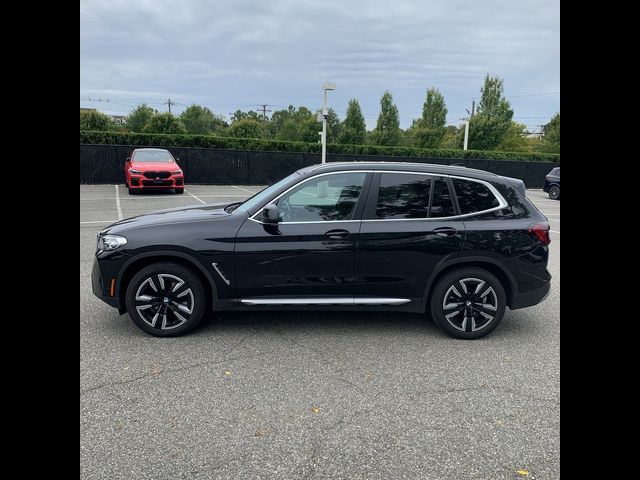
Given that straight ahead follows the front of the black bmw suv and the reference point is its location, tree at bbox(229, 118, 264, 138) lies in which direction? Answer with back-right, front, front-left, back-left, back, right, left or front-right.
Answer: right

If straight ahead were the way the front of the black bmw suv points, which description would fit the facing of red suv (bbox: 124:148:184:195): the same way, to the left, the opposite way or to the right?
to the left

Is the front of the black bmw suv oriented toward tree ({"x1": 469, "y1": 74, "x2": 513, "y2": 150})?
no

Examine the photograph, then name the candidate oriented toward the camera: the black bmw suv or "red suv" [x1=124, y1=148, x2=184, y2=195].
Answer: the red suv

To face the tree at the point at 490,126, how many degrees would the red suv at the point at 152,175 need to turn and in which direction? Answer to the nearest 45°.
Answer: approximately 135° to its left

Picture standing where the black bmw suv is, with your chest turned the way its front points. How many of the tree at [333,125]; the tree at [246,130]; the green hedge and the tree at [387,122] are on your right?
4

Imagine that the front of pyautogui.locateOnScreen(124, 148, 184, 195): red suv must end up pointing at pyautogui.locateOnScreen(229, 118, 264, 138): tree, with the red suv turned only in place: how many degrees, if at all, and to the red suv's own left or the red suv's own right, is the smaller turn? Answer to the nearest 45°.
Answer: approximately 180°

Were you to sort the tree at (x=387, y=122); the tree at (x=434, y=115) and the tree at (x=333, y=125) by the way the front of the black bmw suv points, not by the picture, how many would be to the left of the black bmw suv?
0

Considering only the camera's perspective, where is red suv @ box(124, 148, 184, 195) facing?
facing the viewer

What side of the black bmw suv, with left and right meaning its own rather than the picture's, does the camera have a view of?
left

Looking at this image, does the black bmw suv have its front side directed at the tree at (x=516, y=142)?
no

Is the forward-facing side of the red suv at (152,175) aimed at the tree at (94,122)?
no

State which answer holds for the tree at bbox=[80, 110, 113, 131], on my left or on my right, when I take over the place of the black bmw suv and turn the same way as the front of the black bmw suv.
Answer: on my right

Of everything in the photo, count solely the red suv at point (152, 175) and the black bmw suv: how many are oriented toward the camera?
1

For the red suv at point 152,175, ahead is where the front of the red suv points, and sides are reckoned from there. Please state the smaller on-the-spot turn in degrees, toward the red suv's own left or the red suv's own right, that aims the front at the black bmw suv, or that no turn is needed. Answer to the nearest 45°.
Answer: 0° — it already faces it

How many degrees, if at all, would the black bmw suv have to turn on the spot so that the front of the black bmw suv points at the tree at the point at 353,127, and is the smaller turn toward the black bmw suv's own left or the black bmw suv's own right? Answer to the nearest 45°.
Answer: approximately 90° to the black bmw suv's own right
